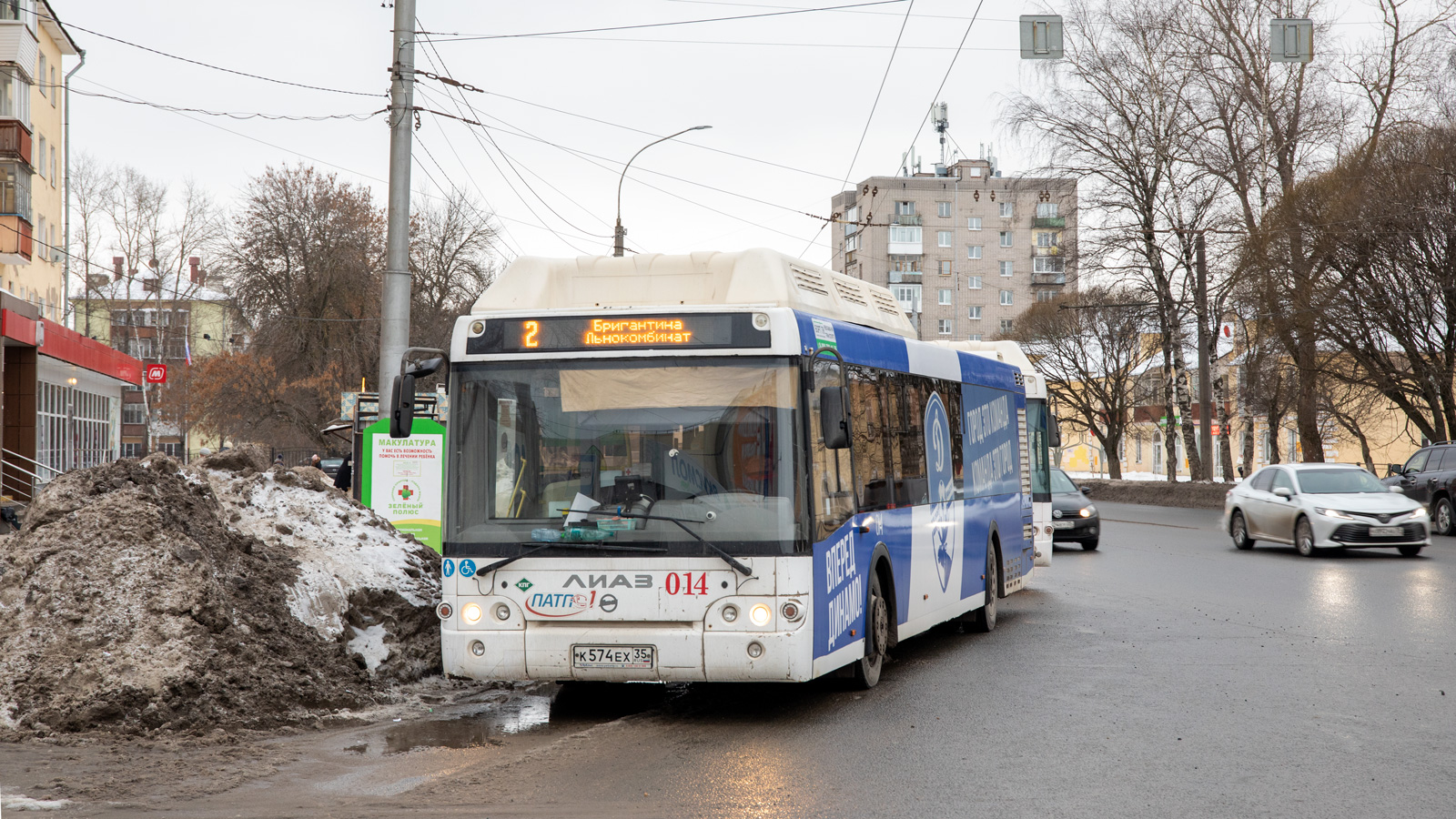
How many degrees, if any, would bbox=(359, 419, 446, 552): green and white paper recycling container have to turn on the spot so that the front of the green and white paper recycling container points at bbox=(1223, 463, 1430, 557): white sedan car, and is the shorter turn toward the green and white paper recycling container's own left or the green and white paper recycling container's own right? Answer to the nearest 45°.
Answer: approximately 90° to the green and white paper recycling container's own left

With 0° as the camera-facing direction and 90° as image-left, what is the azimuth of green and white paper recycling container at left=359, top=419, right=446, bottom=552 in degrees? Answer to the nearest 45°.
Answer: approximately 0°

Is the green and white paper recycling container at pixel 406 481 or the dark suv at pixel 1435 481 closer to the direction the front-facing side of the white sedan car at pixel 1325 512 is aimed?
the green and white paper recycling container

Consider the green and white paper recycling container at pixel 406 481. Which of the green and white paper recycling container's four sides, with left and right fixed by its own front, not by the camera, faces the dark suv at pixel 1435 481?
left

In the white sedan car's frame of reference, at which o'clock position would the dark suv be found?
The dark suv is roughly at 8 o'clock from the white sedan car.

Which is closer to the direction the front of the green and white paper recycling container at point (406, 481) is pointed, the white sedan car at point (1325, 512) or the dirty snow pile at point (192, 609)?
the dirty snow pile

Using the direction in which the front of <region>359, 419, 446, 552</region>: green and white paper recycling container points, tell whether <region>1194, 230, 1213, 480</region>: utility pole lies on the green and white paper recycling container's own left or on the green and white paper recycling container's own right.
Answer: on the green and white paper recycling container's own left

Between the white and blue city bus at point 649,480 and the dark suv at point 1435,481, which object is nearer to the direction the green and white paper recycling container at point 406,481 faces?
the white and blue city bus
